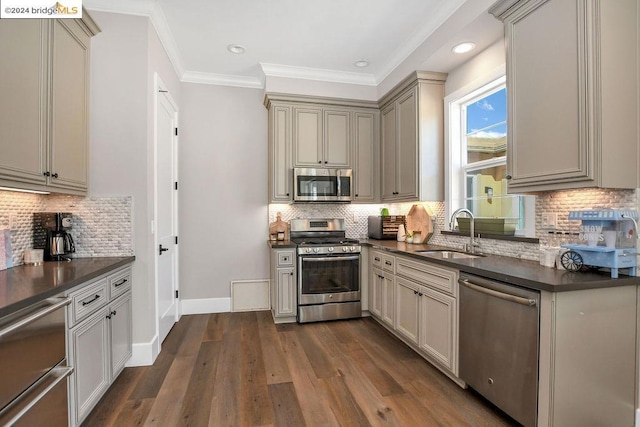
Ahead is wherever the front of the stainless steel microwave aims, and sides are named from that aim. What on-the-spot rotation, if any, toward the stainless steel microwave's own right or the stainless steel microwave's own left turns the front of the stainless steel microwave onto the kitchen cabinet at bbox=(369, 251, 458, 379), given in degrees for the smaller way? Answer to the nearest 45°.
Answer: approximately 45° to the stainless steel microwave's own left

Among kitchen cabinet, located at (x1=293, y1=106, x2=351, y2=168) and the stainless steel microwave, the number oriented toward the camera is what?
2

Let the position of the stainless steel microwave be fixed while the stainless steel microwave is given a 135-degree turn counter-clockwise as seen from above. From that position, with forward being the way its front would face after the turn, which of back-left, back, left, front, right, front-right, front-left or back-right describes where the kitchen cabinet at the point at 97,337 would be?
back

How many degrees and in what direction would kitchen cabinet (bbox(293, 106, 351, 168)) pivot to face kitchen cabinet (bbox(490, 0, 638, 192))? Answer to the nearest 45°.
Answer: approximately 45° to its left

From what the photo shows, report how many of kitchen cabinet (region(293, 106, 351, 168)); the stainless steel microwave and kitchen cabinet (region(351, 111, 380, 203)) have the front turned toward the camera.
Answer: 3

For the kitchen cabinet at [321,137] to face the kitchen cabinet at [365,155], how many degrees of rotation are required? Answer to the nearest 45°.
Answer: approximately 90° to its left

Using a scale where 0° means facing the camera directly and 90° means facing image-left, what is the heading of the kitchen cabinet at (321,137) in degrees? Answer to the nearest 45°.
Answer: approximately 0°

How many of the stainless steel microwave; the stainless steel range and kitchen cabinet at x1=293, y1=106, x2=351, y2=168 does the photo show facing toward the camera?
3

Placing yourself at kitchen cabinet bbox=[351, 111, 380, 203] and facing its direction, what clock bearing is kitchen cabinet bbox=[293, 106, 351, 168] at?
kitchen cabinet bbox=[293, 106, 351, 168] is roughly at 2 o'clock from kitchen cabinet bbox=[351, 111, 380, 203].

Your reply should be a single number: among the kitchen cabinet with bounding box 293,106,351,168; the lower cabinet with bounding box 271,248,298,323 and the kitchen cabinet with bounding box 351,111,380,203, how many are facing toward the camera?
3

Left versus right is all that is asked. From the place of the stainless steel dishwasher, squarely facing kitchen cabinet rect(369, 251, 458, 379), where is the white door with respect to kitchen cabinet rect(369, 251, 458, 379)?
left

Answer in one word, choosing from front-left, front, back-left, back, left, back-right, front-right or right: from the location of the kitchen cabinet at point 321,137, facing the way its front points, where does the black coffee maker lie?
front-right

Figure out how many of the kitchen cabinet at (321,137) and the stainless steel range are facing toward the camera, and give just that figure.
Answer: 2
